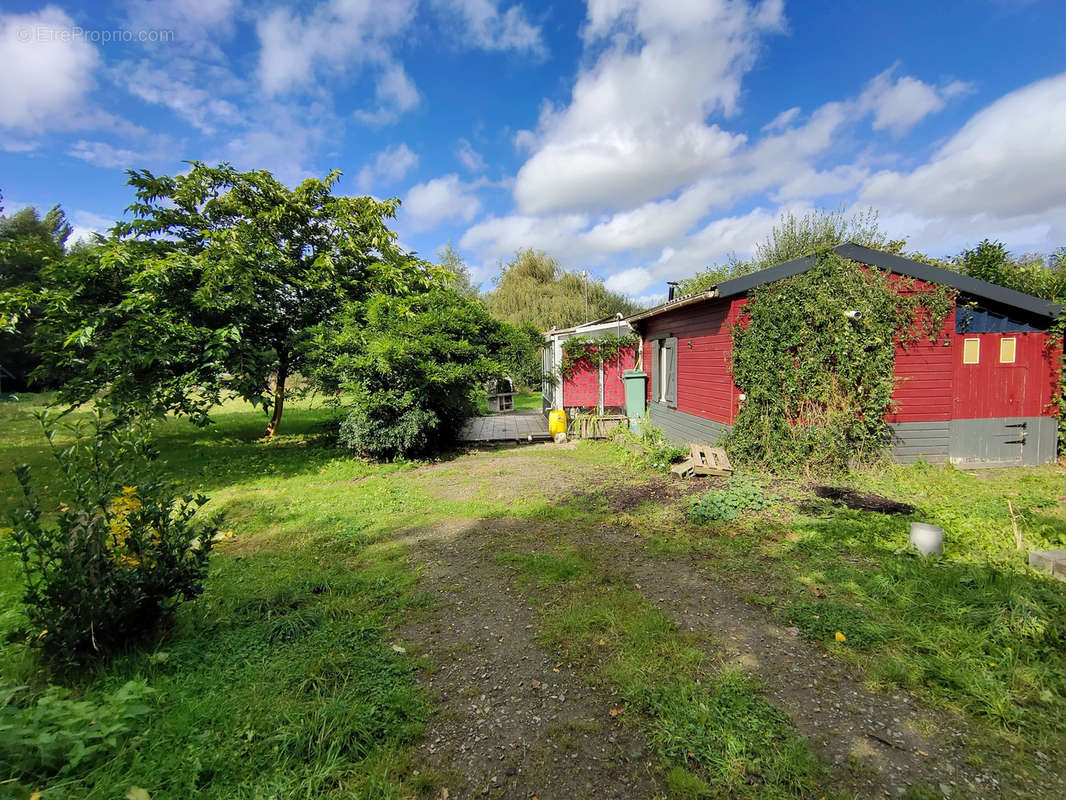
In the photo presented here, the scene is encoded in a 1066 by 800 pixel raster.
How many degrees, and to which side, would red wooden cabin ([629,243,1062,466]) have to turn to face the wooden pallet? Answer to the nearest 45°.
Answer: approximately 45° to its right

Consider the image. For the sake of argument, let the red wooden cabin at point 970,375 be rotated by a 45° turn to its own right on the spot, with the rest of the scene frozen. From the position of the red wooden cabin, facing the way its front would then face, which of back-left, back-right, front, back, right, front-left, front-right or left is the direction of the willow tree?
right

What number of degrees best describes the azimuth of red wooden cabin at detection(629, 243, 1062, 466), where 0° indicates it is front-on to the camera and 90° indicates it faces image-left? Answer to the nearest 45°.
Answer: approximately 0°

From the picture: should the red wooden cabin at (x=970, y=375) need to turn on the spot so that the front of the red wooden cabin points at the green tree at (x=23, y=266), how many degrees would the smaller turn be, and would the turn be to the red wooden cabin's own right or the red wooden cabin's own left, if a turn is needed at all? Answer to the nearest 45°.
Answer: approximately 90° to the red wooden cabin's own right

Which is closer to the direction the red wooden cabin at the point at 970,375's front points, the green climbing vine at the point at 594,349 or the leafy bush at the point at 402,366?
the leafy bush

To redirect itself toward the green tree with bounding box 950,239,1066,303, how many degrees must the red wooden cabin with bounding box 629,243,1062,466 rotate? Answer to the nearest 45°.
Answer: approximately 180°

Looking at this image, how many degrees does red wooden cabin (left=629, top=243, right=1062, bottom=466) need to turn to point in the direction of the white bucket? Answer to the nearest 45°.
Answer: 0° — it already faces it

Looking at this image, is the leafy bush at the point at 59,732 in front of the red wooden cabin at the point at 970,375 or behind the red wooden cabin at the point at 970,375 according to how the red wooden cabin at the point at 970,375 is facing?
in front

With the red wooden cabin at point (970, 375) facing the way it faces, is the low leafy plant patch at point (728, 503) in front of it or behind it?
in front

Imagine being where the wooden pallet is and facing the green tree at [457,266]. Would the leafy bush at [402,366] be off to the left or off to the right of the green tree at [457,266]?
left

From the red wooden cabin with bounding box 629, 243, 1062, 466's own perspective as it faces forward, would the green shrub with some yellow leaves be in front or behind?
in front

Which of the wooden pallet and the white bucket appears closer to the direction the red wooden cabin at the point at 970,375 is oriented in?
the white bucket

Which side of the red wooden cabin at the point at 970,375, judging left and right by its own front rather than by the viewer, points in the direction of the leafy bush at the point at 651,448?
right

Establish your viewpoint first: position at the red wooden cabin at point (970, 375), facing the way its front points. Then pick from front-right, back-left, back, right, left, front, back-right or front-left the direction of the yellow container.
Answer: right
